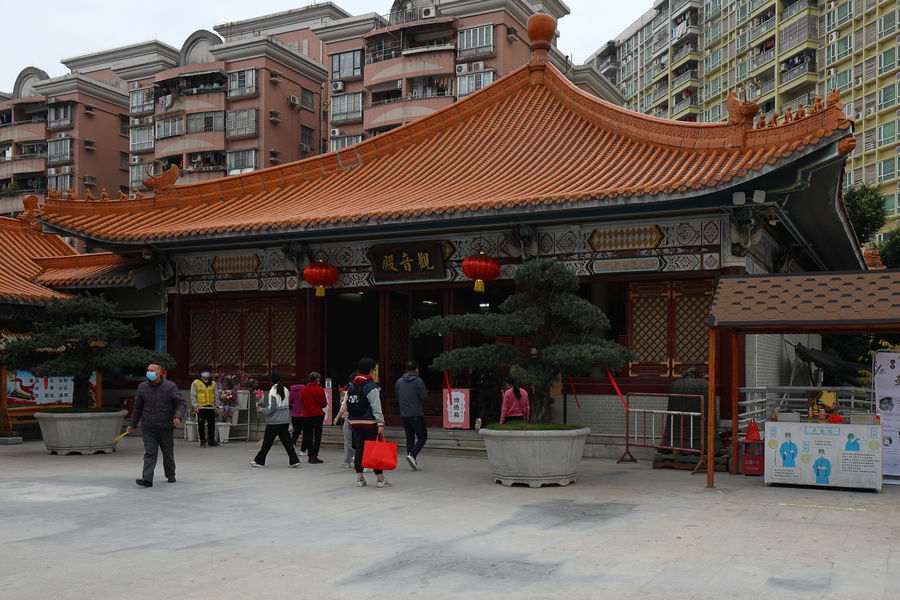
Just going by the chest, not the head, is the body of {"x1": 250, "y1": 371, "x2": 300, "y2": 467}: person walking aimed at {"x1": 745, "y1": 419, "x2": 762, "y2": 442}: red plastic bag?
no

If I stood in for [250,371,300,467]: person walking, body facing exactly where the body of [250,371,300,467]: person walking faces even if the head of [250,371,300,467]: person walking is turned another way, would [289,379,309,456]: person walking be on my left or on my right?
on my right

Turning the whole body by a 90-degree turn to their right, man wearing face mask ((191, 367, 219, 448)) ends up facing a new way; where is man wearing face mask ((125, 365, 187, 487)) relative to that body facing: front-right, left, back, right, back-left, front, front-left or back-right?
left

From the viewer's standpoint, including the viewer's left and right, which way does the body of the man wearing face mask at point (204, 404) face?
facing the viewer

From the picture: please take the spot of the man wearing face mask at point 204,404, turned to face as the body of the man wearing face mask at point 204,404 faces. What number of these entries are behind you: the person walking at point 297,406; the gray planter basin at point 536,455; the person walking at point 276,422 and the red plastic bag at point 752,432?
0

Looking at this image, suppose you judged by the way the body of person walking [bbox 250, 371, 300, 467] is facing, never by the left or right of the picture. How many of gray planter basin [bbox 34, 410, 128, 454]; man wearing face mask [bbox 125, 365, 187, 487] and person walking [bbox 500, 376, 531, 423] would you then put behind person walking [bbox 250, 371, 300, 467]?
1

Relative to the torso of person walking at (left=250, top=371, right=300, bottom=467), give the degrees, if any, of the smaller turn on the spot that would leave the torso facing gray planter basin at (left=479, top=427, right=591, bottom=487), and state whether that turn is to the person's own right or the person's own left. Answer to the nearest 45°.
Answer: approximately 135° to the person's own left

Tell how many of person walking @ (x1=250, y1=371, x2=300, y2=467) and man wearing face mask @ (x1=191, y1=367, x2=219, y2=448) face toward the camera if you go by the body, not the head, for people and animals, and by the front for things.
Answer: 1

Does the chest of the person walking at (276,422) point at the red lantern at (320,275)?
no

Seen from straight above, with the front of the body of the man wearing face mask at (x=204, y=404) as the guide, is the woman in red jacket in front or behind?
in front

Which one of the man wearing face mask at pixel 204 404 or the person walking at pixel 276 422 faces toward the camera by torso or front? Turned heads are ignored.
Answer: the man wearing face mask

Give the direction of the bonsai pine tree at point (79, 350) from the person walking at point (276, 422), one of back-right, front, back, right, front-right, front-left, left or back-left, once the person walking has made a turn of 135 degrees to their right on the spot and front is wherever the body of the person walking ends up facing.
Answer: left

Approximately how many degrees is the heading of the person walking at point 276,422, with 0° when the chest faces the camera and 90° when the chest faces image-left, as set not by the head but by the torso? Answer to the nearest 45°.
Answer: approximately 90°
